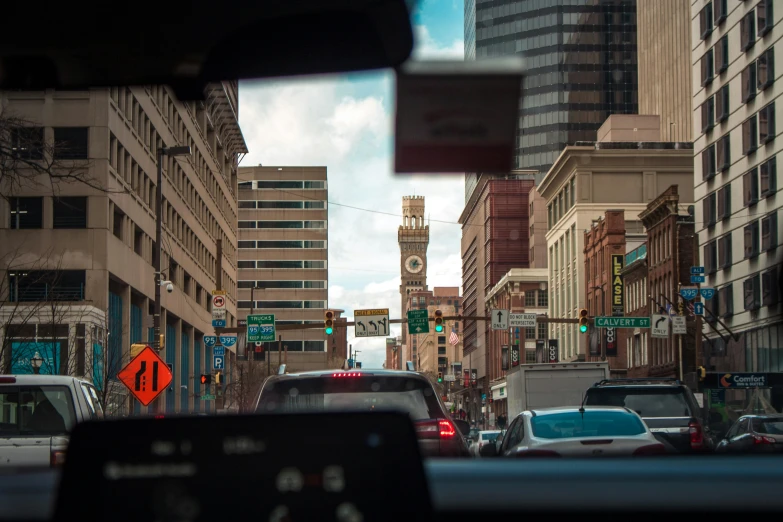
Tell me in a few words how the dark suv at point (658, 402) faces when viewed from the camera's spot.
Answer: facing away from the viewer

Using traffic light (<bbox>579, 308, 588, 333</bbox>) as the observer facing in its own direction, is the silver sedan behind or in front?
in front

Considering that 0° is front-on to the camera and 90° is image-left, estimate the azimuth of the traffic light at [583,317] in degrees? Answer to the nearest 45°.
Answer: approximately 0°

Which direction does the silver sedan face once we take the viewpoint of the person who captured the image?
facing away from the viewer

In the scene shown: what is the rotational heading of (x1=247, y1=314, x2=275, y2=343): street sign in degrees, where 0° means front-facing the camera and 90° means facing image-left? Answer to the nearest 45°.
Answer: approximately 0°

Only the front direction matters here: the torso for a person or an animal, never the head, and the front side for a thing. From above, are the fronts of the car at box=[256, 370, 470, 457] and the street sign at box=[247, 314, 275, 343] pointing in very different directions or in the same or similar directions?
very different directions

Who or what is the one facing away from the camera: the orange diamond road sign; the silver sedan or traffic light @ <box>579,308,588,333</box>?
the silver sedan
